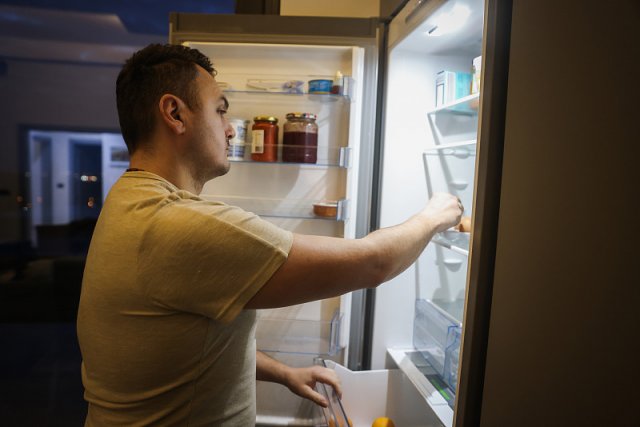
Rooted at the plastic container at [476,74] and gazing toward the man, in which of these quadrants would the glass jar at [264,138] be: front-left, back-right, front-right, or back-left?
front-right

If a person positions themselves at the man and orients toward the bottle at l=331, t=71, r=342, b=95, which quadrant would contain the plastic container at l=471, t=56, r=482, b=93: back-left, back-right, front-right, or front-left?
front-right

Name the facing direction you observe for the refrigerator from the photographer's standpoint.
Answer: facing the viewer and to the left of the viewer

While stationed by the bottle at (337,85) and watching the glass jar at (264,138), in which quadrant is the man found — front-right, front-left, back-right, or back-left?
front-left
